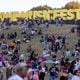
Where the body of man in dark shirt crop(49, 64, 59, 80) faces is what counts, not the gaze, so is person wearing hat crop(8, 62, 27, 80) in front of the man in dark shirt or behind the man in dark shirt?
behind

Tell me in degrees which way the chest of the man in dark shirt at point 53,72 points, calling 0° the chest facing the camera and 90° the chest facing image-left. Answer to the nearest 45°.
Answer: approximately 180°
